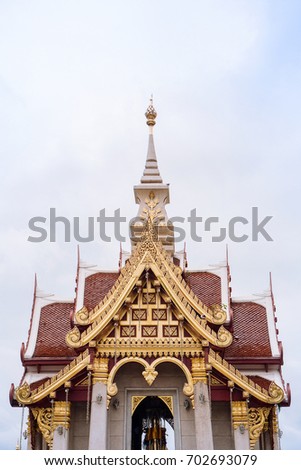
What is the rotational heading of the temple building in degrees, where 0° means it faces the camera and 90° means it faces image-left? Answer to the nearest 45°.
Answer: approximately 0°
